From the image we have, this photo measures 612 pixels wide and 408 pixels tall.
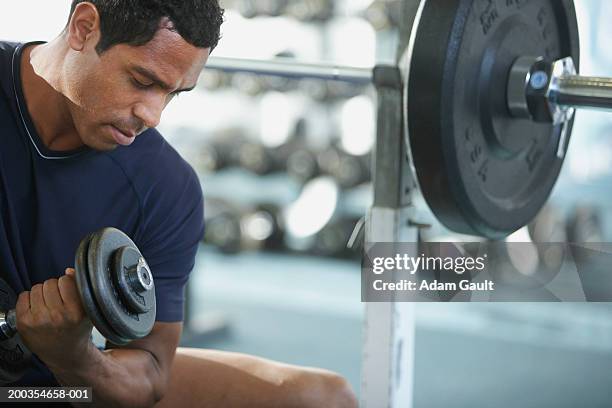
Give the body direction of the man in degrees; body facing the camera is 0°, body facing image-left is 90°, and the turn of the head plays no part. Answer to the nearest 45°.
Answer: approximately 315°

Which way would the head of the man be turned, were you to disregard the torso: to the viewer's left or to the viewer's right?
to the viewer's right

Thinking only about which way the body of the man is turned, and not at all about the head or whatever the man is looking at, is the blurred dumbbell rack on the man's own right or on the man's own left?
on the man's own left

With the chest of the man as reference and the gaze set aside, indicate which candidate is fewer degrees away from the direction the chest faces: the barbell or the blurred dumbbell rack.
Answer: the barbell
